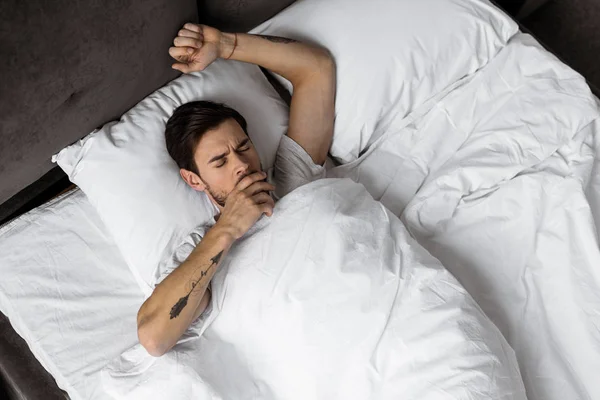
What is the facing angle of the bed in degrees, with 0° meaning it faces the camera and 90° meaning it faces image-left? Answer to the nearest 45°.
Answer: approximately 315°
